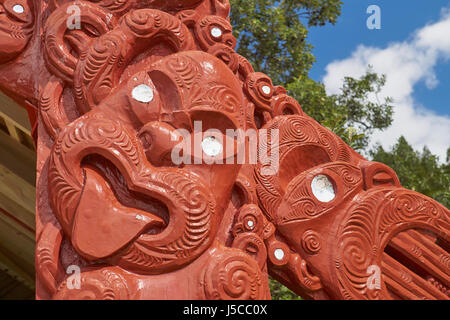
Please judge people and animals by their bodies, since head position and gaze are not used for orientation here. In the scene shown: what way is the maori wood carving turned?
toward the camera
